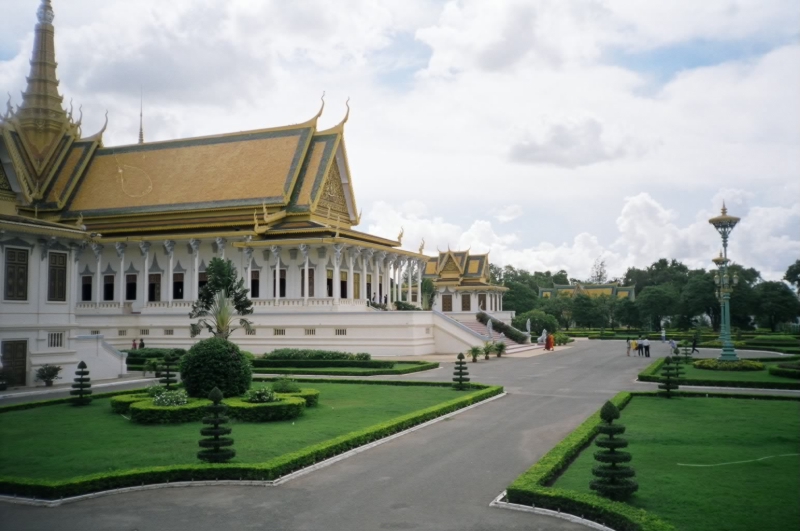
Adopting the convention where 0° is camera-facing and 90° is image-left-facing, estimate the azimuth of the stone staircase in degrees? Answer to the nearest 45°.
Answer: approximately 315°

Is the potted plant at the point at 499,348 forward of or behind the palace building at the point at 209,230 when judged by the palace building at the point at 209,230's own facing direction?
forward

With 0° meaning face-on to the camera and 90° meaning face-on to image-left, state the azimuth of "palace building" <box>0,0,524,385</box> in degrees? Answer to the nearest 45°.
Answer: approximately 315°

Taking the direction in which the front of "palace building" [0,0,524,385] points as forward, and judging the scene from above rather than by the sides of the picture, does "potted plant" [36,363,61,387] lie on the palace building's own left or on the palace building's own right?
on the palace building's own right

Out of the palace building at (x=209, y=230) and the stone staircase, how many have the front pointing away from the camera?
0

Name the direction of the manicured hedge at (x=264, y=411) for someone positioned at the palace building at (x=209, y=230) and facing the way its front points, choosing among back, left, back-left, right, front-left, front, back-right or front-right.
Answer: front-right

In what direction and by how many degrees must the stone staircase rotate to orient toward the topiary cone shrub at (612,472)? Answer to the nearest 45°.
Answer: approximately 45° to its right

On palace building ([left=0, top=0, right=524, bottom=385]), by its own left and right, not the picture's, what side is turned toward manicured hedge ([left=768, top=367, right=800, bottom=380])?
front
